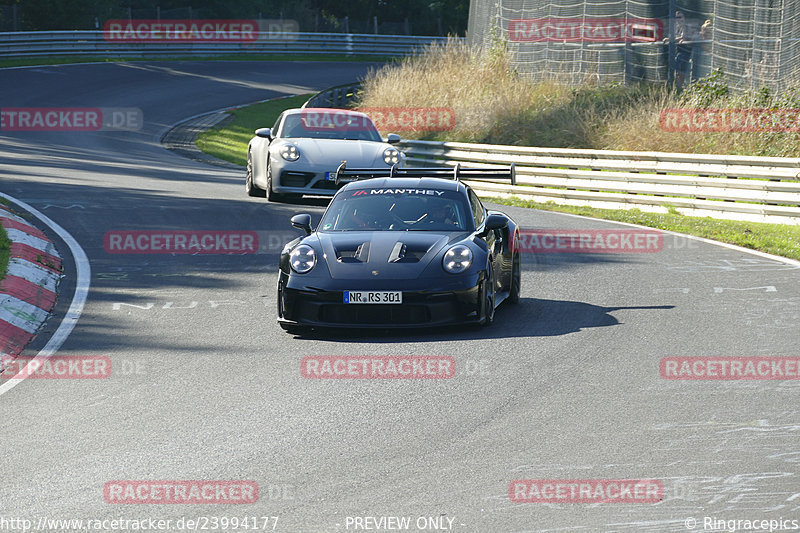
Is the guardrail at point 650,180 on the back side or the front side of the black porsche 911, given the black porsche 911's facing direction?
on the back side

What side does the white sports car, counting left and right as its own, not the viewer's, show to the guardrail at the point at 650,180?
left

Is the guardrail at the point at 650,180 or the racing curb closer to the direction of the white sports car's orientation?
the racing curb

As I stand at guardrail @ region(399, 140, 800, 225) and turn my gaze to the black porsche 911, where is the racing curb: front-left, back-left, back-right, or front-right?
front-right

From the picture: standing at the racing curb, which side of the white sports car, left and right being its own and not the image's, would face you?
front

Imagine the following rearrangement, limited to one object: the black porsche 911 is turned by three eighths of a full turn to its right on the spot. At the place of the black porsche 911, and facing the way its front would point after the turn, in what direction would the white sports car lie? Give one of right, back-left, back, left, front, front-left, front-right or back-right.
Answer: front-right

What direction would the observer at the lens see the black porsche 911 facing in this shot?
facing the viewer
